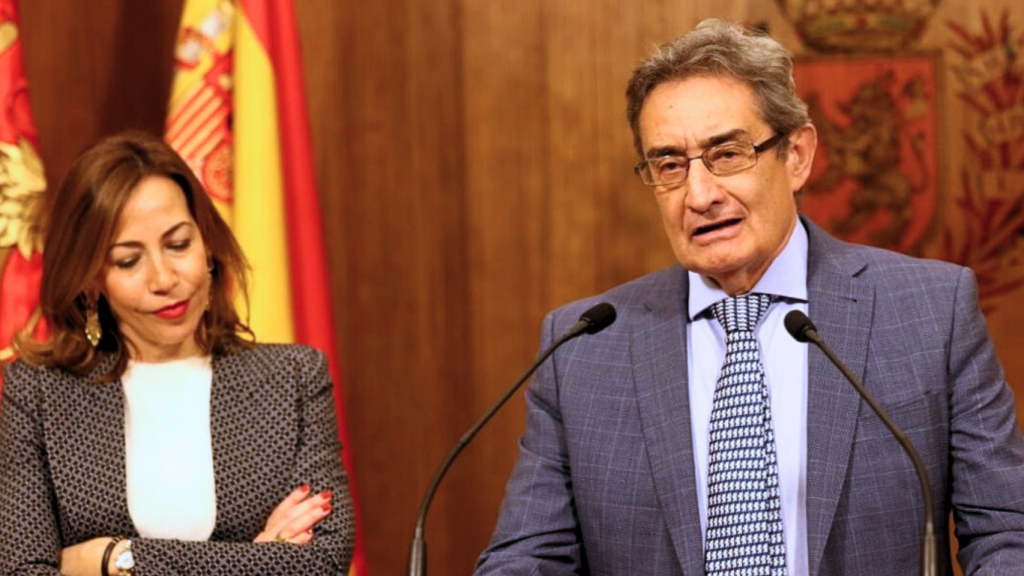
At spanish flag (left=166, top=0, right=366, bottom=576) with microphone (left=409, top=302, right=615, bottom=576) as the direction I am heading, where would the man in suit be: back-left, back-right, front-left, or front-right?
front-left

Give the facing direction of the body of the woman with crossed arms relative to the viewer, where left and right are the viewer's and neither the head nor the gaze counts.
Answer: facing the viewer

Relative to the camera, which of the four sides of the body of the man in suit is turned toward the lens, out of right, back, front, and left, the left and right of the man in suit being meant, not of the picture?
front

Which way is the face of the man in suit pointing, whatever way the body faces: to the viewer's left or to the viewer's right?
to the viewer's left

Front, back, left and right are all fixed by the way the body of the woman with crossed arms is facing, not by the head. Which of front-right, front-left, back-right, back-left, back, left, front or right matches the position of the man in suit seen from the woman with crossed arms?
front-left

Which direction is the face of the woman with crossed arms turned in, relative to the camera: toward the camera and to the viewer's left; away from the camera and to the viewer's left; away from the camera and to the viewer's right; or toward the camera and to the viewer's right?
toward the camera and to the viewer's right

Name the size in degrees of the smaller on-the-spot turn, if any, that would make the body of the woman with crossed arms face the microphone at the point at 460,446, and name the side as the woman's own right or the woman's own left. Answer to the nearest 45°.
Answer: approximately 45° to the woman's own left

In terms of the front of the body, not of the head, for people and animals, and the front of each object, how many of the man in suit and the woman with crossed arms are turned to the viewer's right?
0

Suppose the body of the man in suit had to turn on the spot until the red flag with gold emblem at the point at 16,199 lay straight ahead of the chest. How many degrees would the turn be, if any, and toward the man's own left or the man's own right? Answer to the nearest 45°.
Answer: approximately 90° to the man's own right
